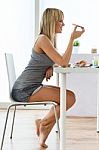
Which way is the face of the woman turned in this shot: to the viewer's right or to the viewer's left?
to the viewer's right

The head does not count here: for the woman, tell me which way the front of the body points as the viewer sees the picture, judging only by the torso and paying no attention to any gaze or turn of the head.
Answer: to the viewer's right
